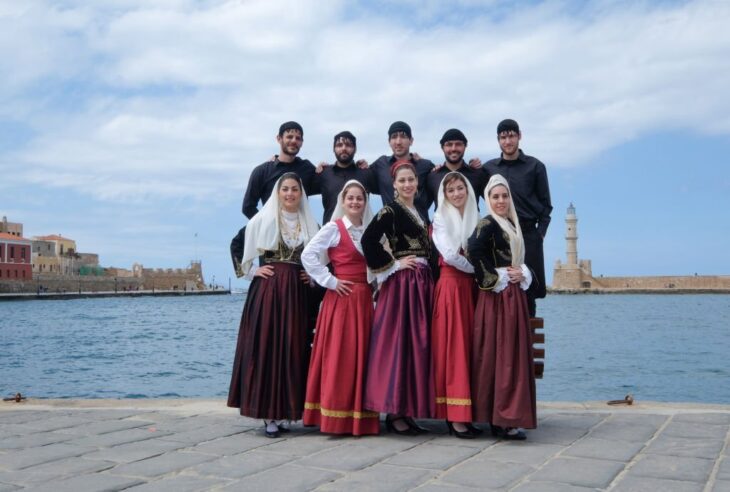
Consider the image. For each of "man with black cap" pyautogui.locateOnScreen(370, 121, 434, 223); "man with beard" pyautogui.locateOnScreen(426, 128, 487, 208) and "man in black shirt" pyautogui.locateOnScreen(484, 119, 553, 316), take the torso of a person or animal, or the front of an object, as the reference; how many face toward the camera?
3

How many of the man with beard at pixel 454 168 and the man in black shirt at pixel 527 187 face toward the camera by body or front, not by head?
2

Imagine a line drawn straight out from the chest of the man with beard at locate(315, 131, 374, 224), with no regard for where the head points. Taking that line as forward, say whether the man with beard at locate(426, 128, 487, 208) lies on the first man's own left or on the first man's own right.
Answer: on the first man's own left

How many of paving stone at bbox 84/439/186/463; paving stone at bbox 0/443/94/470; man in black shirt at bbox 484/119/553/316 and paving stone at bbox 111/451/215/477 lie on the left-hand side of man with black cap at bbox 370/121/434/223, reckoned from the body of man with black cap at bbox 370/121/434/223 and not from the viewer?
1

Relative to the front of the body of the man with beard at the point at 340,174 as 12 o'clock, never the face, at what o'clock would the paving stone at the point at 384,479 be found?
The paving stone is roughly at 12 o'clock from the man with beard.

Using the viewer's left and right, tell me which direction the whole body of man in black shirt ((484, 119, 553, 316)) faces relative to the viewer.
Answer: facing the viewer

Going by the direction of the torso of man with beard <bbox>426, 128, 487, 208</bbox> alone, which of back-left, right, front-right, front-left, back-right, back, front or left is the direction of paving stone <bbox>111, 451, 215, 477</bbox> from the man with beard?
front-right

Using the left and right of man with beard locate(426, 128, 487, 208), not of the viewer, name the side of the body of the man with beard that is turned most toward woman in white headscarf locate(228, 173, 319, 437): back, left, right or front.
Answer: right

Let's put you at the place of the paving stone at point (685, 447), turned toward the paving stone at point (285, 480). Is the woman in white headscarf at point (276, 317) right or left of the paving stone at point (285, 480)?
right

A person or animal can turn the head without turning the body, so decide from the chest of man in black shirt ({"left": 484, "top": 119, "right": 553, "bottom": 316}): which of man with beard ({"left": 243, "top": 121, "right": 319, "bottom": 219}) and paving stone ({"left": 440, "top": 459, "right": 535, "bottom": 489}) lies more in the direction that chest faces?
the paving stone

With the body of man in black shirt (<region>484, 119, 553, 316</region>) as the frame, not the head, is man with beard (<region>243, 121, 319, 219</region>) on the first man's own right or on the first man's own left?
on the first man's own right
